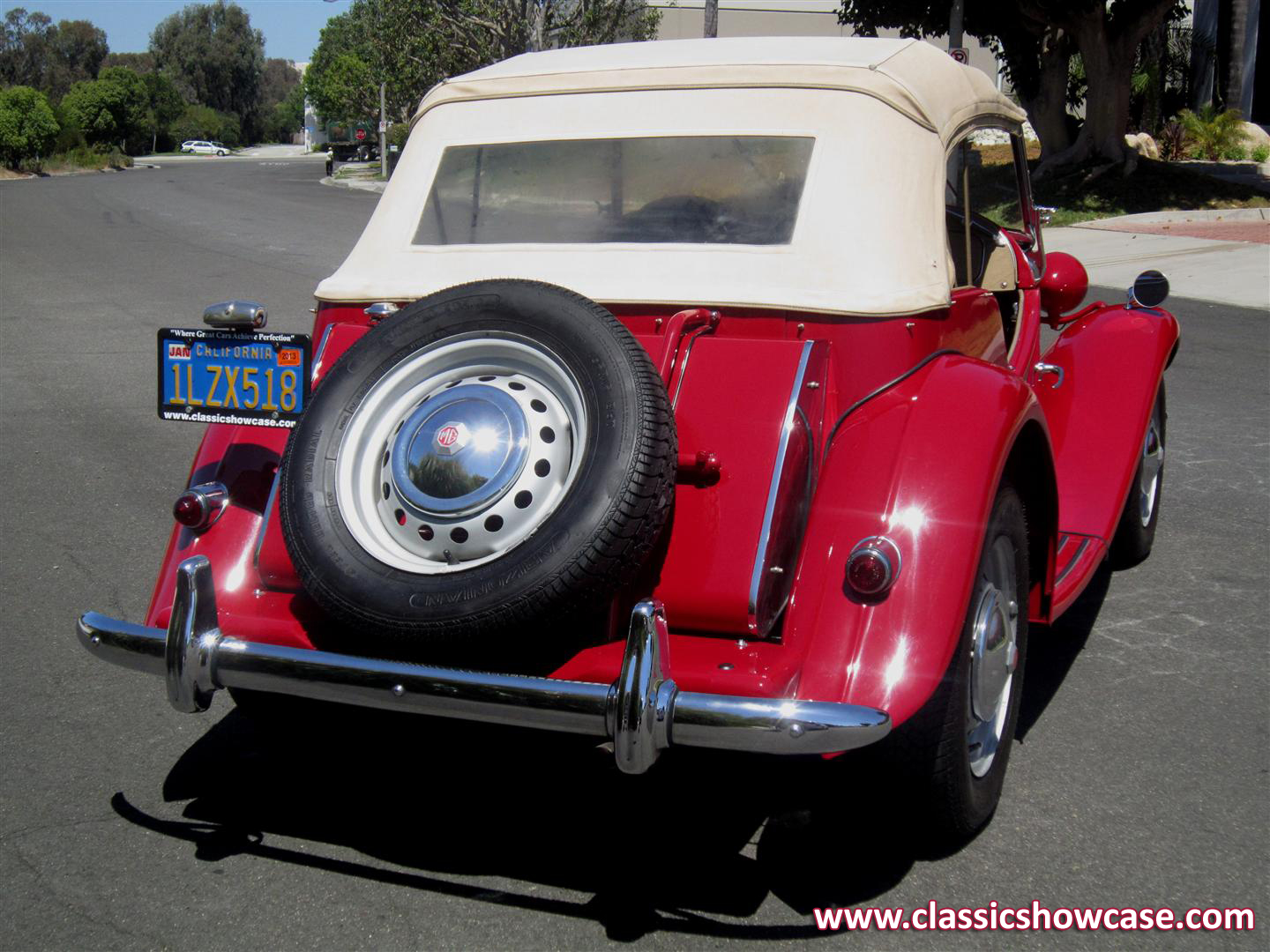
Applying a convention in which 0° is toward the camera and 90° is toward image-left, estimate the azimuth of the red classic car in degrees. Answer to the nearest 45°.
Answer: approximately 225°

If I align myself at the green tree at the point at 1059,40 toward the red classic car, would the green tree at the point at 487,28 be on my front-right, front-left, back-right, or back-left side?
back-right

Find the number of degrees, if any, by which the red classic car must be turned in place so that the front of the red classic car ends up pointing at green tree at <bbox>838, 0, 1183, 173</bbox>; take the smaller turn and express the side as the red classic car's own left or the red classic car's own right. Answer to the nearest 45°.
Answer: approximately 45° to the red classic car's own left

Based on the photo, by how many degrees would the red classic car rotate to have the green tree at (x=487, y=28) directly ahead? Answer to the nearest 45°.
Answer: approximately 45° to its left
